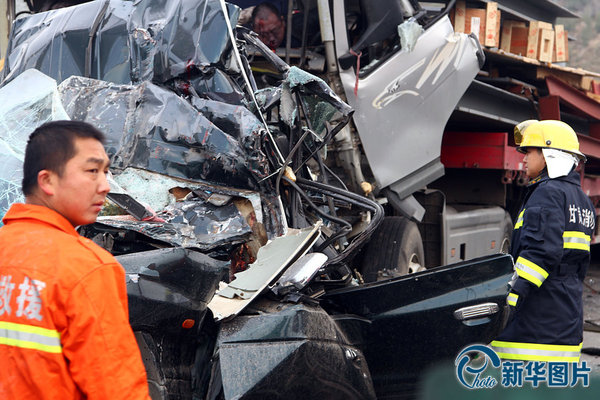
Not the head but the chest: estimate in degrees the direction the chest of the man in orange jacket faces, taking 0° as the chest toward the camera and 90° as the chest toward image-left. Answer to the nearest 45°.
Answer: approximately 225°

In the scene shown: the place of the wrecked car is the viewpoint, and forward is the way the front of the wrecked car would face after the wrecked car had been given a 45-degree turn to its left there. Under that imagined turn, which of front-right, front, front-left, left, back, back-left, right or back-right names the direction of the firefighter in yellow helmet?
left

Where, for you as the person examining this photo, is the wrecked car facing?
facing the viewer and to the left of the viewer

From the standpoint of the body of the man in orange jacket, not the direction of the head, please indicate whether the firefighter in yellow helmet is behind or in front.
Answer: in front

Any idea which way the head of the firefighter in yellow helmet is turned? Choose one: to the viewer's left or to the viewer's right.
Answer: to the viewer's left

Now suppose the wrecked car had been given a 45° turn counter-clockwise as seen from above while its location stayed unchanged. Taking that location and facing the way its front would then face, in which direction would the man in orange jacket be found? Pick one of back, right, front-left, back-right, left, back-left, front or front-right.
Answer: front

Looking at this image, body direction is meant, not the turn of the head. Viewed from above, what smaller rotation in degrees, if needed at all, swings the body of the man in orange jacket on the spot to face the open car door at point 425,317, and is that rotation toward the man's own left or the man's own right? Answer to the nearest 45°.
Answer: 0° — they already face it
